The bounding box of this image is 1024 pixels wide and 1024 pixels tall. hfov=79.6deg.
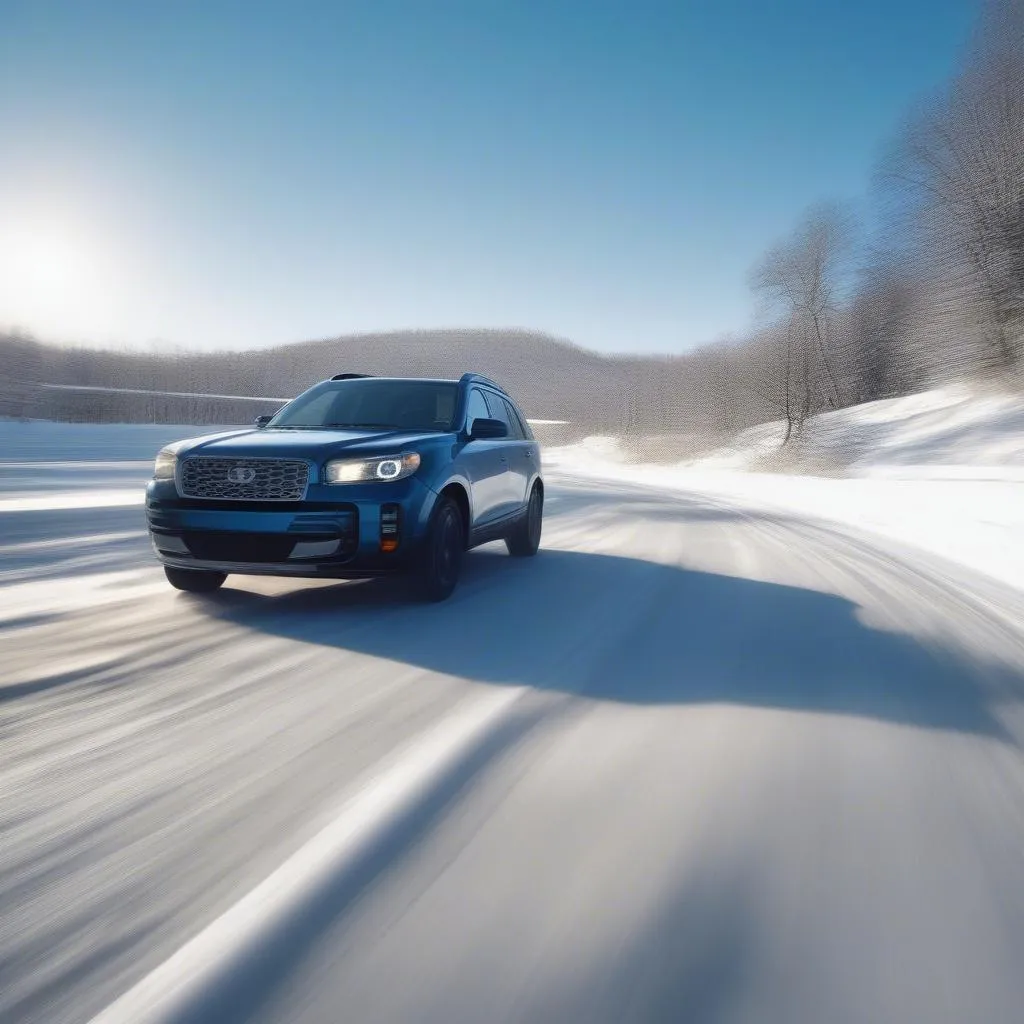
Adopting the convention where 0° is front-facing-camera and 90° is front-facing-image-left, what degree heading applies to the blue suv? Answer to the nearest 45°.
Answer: approximately 45°

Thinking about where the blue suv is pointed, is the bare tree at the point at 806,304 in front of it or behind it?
behind

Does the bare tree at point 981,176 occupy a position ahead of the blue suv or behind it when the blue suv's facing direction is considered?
behind
